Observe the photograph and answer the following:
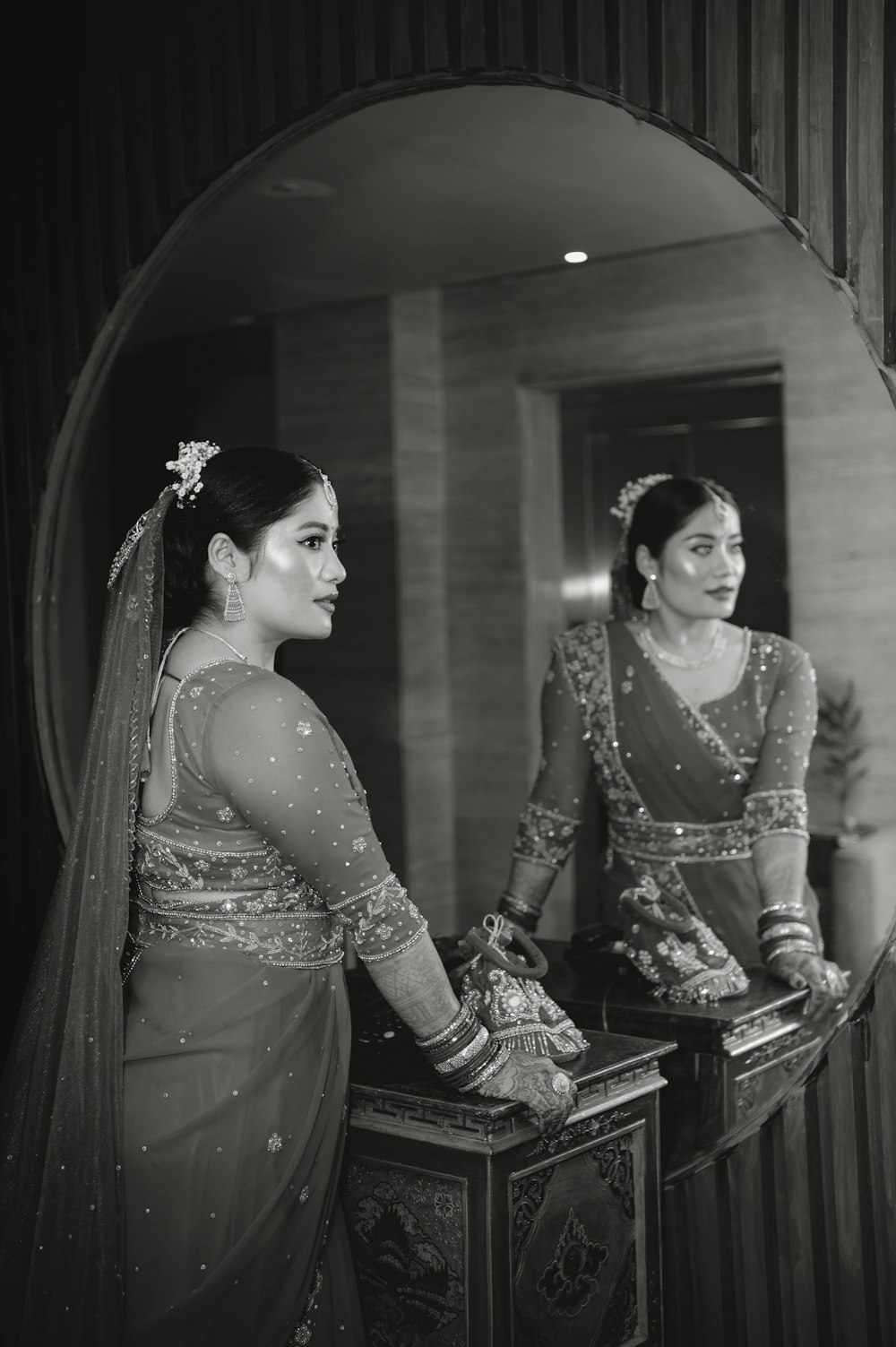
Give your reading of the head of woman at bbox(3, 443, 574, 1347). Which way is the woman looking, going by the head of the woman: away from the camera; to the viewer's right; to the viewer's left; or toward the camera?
to the viewer's right

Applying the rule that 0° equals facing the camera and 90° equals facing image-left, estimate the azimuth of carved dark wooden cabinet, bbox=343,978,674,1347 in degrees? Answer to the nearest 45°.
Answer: approximately 45°

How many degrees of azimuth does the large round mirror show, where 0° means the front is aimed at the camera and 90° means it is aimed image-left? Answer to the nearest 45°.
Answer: approximately 45°

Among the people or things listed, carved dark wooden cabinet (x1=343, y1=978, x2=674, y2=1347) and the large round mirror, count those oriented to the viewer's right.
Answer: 0
